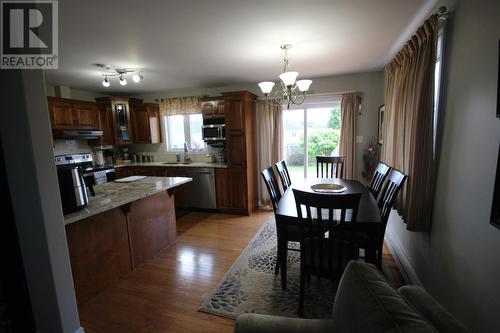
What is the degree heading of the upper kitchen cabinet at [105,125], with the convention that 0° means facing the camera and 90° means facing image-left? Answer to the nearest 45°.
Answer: approximately 315°

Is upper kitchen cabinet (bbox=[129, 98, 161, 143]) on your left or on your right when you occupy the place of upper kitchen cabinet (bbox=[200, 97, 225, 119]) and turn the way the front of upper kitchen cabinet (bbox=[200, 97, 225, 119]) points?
on your right

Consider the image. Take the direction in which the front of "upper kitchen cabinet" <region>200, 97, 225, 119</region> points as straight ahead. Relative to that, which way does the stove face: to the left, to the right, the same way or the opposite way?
to the left

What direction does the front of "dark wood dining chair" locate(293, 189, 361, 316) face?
away from the camera

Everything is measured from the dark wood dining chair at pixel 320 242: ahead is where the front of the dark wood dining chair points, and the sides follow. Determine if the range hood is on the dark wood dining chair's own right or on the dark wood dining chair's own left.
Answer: on the dark wood dining chair's own left

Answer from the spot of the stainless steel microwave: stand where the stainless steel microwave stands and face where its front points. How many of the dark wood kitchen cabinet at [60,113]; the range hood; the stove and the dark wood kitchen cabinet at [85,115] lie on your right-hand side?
4

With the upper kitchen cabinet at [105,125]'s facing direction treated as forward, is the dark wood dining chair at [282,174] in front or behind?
in front

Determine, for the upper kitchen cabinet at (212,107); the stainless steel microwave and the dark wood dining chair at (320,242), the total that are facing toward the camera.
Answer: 2

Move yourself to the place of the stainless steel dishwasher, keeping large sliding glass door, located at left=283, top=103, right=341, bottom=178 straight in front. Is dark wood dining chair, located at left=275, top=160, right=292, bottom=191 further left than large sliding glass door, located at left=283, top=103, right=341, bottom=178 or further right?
right

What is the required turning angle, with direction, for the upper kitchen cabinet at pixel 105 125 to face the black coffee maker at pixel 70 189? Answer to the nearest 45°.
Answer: approximately 45° to its right

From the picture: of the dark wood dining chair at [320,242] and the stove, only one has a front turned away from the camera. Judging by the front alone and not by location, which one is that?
the dark wood dining chair

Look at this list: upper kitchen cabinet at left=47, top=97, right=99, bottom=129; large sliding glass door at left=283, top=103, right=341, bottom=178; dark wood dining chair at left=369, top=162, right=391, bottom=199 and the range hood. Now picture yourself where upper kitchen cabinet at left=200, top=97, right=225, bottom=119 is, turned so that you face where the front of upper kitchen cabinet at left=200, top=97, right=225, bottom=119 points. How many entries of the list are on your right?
2
